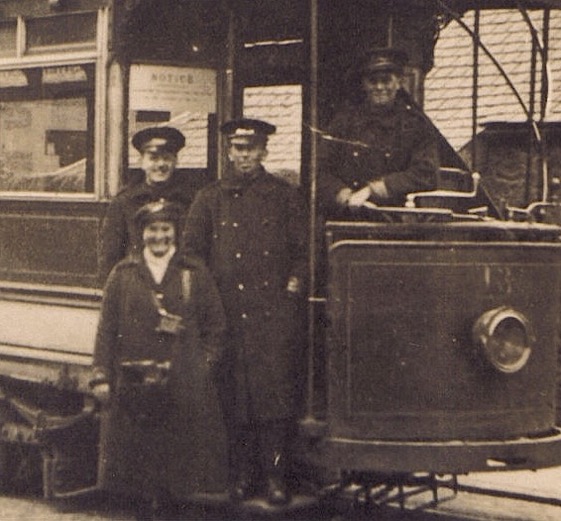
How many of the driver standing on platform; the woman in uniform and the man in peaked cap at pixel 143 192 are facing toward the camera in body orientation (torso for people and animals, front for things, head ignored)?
3

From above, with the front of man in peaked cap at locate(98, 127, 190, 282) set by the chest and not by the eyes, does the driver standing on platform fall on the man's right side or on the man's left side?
on the man's left side

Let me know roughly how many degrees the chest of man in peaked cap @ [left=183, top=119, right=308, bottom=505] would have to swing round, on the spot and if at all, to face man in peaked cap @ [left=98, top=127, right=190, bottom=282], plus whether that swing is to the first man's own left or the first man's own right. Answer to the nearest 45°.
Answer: approximately 90° to the first man's own right

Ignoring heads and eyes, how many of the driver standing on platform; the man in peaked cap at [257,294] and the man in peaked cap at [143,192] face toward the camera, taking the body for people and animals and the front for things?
3

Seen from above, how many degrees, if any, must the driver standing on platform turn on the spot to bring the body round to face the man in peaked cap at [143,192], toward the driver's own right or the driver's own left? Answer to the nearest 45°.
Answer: approximately 90° to the driver's own right

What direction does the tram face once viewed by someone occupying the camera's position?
facing the viewer and to the right of the viewer
